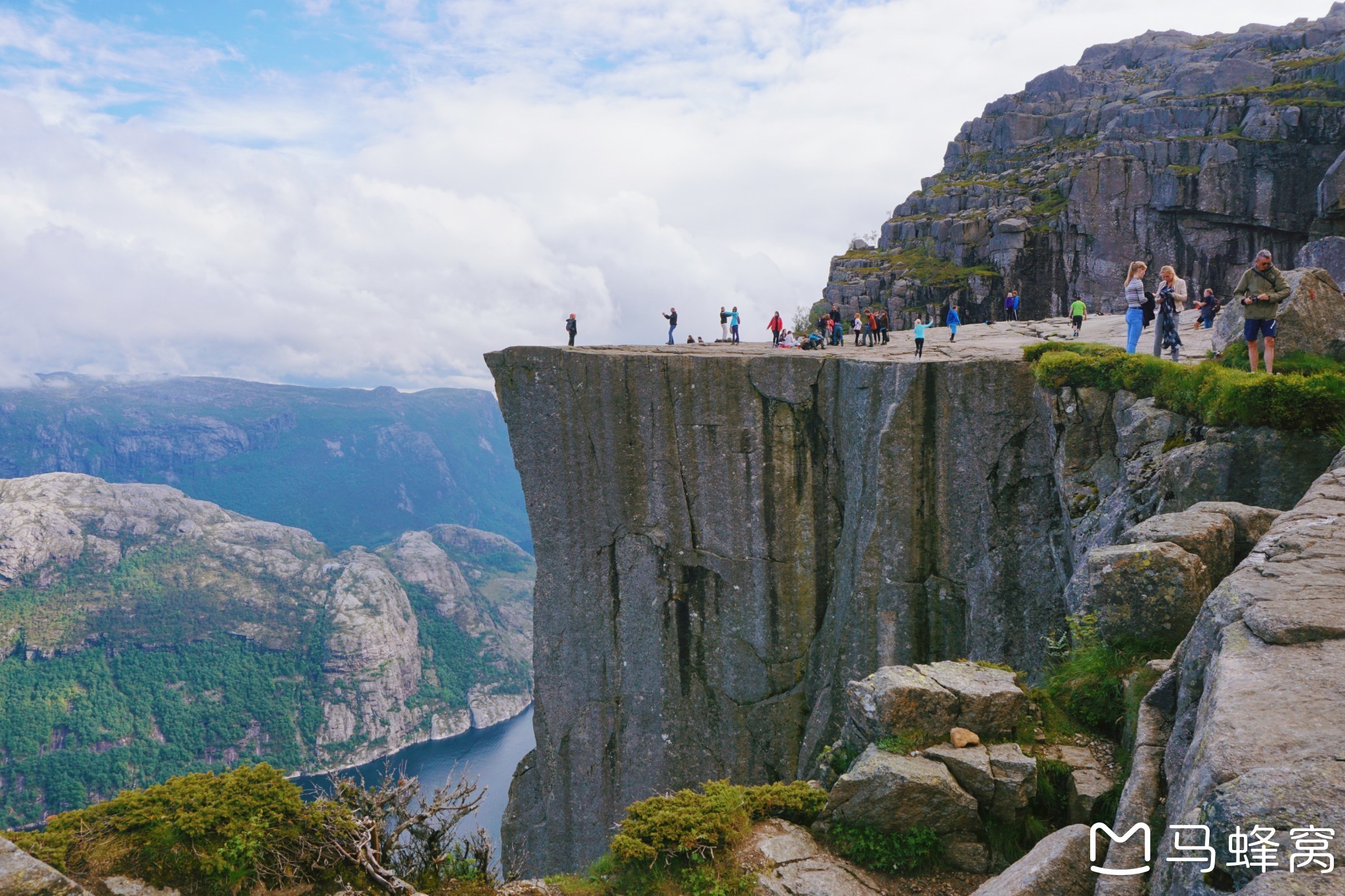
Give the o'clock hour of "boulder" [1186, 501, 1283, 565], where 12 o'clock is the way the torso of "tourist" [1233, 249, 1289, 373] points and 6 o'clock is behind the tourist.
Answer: The boulder is roughly at 12 o'clock from the tourist.

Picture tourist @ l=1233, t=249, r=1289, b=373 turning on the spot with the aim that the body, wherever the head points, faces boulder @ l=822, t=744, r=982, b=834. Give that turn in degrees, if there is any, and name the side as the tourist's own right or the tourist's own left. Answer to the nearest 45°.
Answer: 0° — they already face it

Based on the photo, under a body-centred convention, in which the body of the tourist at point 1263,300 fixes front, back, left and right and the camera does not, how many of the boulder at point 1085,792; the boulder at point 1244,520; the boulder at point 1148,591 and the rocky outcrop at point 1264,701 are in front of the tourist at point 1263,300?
4

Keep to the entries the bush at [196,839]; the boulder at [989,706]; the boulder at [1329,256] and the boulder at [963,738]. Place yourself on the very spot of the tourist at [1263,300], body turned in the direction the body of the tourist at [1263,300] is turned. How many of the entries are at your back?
1

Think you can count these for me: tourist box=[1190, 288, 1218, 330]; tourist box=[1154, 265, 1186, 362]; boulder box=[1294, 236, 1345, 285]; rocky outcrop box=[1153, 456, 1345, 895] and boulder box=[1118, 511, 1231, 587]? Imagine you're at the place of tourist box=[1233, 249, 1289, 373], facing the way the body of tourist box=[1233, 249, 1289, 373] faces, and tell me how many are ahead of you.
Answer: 2

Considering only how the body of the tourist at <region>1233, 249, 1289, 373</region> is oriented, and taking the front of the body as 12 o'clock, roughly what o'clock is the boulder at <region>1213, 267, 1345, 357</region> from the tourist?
The boulder is roughly at 7 o'clock from the tourist.

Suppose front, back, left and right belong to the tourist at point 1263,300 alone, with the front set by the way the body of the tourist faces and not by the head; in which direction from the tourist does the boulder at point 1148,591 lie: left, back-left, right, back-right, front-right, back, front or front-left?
front

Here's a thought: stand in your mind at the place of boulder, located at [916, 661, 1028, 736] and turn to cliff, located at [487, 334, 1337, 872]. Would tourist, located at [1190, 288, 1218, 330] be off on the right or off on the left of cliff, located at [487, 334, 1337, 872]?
right

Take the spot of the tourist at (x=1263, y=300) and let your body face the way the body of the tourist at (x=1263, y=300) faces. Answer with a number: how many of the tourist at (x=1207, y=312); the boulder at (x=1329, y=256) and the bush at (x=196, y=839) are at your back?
2

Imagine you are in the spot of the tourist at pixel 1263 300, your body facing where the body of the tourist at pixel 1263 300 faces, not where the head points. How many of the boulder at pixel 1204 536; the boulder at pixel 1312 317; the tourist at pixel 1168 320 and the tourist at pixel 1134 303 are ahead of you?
1

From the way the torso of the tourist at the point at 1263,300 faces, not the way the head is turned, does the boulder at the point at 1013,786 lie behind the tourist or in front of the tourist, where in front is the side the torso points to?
in front

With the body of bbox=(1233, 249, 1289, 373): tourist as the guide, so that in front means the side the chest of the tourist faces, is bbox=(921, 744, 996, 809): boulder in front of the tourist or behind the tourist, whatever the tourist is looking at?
in front

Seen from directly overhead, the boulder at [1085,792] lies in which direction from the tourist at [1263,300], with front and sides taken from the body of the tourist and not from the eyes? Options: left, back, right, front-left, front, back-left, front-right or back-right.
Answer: front

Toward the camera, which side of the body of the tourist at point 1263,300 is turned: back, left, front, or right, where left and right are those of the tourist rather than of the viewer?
front
